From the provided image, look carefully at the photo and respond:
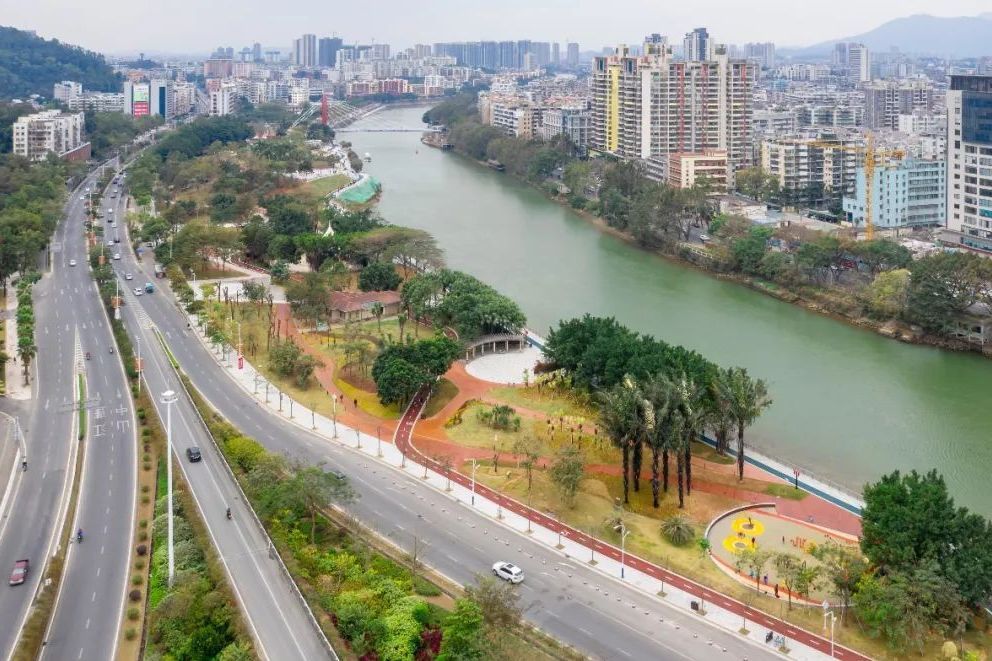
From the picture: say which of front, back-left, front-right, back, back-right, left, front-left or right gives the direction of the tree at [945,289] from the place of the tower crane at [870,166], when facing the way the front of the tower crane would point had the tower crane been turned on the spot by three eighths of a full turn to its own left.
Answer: front-right

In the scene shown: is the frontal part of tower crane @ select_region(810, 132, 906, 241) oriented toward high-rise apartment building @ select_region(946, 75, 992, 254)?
no

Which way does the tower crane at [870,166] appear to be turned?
to the viewer's left

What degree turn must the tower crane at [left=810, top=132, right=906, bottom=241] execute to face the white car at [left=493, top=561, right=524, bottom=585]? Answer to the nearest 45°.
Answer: approximately 90° to its left

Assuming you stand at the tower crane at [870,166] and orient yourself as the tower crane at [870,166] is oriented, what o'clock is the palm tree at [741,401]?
The palm tree is roughly at 9 o'clock from the tower crane.

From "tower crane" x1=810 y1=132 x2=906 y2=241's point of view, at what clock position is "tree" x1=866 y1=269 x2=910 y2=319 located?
The tree is roughly at 9 o'clock from the tower crane.

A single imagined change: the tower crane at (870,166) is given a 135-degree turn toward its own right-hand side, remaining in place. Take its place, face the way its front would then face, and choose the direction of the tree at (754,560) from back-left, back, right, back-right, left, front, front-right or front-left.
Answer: back-right

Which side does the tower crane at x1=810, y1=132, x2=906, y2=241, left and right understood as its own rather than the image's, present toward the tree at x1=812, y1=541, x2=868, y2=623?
left

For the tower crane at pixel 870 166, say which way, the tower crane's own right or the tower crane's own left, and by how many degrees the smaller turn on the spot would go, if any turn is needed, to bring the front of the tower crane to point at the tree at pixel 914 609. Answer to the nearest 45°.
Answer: approximately 90° to the tower crane's own left

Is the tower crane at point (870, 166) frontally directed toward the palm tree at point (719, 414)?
no

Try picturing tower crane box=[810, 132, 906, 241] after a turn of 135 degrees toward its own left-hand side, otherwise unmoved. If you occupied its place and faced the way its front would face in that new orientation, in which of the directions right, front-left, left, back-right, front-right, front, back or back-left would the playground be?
front-right

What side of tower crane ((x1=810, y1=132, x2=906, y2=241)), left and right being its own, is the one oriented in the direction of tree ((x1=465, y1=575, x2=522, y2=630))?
left

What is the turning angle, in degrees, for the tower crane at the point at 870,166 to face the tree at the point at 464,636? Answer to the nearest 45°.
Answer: approximately 90° to its left

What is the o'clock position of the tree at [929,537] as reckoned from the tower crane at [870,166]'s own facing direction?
The tree is roughly at 9 o'clock from the tower crane.

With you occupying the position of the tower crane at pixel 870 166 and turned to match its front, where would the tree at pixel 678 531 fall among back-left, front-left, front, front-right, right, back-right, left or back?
left
